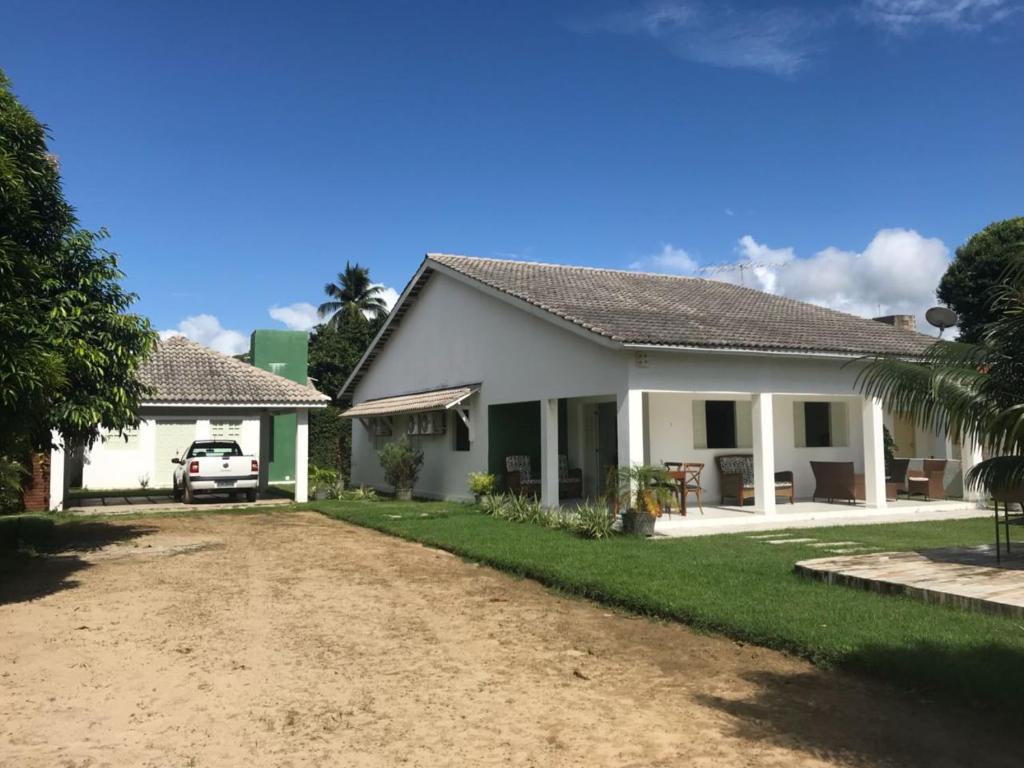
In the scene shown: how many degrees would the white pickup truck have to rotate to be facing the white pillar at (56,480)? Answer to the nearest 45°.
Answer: approximately 90° to its left

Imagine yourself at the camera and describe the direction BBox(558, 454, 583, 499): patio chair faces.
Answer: facing to the right of the viewer

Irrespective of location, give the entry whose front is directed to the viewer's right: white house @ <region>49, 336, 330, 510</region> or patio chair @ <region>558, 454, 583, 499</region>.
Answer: the patio chair

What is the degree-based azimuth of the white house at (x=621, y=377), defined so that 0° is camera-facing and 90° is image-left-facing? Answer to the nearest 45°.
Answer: approximately 315°

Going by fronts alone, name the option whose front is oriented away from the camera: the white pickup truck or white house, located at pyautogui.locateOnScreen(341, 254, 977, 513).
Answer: the white pickup truck

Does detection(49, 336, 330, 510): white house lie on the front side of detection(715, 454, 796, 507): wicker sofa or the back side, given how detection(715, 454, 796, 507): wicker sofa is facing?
on the back side

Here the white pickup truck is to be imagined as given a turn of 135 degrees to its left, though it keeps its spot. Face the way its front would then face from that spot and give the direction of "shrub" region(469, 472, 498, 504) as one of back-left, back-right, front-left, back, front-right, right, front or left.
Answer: left

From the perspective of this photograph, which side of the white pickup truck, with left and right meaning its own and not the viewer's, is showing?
back

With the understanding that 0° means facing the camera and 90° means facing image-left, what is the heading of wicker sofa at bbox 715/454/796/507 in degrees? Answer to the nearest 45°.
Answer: approximately 315°

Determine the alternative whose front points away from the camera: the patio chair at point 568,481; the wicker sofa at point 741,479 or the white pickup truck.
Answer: the white pickup truck

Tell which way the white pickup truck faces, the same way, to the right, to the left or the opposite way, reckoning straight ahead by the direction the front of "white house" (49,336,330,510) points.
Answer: the opposite way
